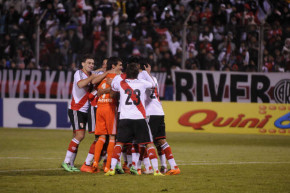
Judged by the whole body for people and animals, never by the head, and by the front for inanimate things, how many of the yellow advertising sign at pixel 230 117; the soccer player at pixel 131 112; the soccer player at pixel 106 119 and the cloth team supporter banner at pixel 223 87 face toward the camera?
2

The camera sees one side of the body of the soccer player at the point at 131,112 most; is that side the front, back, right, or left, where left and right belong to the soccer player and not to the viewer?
back

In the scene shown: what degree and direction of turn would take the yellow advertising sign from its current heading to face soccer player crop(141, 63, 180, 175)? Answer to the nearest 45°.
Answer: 0° — it already faces them

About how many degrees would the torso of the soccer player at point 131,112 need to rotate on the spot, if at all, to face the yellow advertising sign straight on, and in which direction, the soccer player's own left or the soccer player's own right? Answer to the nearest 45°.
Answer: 0° — they already face it

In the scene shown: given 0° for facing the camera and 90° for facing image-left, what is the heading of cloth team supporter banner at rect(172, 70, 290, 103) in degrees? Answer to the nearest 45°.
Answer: approximately 0°

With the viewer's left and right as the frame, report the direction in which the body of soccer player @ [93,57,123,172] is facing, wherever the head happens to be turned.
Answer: facing away from the viewer and to the right of the viewer

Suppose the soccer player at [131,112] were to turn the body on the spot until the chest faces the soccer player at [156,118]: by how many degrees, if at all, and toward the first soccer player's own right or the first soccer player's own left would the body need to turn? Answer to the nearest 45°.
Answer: approximately 45° to the first soccer player's own right

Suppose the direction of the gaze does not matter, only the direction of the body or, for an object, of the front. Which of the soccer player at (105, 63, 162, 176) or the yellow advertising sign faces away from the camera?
the soccer player
